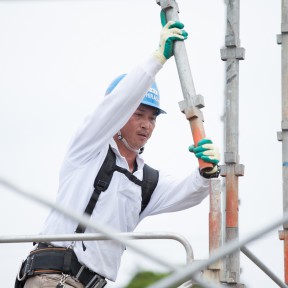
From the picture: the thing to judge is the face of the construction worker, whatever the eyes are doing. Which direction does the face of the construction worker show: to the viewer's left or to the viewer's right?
to the viewer's right

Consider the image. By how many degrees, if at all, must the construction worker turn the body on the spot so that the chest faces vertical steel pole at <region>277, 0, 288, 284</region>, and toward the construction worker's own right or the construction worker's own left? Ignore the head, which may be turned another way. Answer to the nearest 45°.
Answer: approximately 90° to the construction worker's own left

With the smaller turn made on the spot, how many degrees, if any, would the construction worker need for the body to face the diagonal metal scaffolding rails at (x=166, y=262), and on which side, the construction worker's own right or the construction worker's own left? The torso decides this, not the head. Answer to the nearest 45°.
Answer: approximately 45° to the construction worker's own right

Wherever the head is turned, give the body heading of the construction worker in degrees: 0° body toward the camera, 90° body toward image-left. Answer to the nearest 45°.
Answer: approximately 315°
